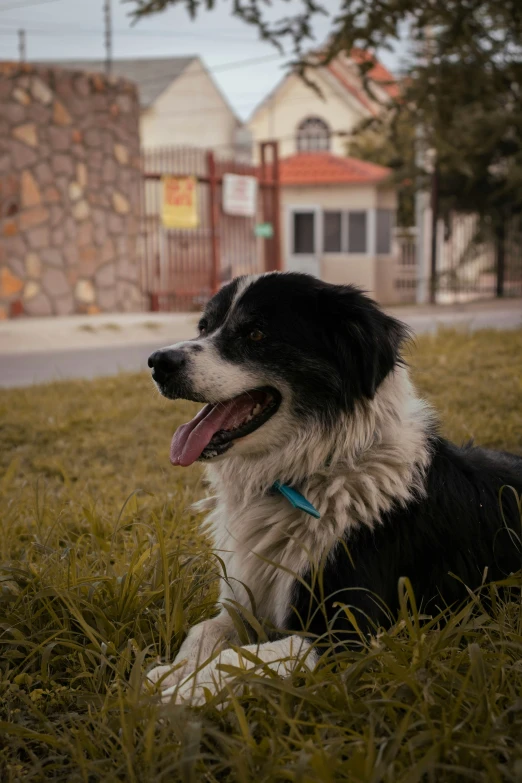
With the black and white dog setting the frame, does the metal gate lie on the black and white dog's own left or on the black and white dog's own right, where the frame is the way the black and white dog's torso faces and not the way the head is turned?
on the black and white dog's own right

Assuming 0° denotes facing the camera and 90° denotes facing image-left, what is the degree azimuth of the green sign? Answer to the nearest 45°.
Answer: approximately 0°

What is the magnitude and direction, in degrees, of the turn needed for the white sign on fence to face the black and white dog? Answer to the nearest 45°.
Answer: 0° — it already faces it

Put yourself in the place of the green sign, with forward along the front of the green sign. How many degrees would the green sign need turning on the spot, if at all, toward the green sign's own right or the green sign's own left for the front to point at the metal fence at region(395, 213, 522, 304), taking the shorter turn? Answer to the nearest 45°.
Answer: approximately 135° to the green sign's own left

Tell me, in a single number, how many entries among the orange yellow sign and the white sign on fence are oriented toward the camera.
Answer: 2

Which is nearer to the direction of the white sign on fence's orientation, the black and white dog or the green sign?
the black and white dog

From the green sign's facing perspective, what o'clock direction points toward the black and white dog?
The black and white dog is roughly at 12 o'clock from the green sign.

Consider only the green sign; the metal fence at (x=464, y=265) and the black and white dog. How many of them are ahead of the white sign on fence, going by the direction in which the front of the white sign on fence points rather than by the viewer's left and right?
1

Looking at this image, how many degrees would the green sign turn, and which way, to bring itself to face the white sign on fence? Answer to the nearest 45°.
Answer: approximately 45° to its right

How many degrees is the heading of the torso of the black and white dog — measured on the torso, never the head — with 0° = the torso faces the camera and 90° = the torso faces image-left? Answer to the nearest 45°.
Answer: approximately 45°
